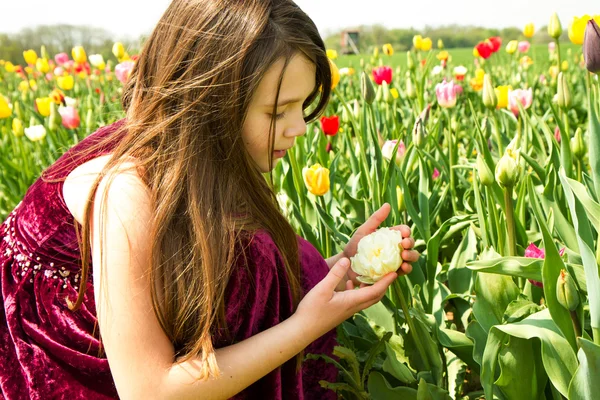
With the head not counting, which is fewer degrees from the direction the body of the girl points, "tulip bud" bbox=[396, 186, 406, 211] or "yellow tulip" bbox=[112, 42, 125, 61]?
the tulip bud

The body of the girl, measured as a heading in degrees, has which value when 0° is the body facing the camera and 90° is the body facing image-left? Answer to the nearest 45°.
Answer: approximately 270°

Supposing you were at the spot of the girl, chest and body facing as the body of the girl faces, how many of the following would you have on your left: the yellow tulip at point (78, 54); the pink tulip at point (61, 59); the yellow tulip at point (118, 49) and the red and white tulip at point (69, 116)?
4

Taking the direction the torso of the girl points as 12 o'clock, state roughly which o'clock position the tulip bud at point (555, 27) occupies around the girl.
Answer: The tulip bud is roughly at 11 o'clock from the girl.

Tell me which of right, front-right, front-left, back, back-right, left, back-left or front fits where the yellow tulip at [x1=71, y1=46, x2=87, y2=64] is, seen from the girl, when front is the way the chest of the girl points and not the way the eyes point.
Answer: left

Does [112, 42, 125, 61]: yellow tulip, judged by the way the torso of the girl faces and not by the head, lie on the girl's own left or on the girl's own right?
on the girl's own left

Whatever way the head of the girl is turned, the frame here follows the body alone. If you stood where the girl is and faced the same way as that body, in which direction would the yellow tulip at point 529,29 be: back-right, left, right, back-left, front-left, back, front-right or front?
front-left

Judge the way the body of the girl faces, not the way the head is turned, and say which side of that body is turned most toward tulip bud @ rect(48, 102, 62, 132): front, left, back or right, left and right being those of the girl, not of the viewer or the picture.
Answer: left

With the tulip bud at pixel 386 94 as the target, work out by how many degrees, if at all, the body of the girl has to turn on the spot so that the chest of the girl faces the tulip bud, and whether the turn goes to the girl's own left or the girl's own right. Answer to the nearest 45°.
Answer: approximately 45° to the girl's own left

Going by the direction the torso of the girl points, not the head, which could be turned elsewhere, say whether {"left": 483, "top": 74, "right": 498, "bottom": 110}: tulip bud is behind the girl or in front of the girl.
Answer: in front

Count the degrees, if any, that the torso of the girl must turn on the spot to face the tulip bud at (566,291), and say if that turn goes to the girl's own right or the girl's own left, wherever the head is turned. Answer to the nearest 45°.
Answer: approximately 45° to the girl's own right

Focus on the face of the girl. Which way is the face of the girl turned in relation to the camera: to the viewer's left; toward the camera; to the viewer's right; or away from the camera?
to the viewer's right

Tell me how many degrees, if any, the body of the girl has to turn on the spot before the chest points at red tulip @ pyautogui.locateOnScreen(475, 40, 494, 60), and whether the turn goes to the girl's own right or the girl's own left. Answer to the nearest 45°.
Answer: approximately 45° to the girl's own left

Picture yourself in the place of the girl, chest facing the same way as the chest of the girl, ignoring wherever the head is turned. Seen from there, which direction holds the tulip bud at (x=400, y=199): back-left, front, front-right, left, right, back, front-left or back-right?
front-left
